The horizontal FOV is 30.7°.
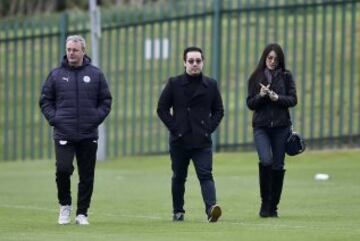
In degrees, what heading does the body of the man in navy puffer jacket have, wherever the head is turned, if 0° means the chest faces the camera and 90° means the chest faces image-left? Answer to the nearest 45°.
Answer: approximately 0°

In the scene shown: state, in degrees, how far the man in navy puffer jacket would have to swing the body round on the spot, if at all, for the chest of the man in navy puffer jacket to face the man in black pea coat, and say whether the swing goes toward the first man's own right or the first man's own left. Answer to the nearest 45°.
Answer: approximately 90° to the first man's own left

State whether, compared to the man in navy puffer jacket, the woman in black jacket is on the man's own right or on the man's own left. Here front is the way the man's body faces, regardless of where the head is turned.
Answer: on the man's own left

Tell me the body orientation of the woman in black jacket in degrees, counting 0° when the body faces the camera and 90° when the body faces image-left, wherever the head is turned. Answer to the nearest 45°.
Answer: approximately 0°

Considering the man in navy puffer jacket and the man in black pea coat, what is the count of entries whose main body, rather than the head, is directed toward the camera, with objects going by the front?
2

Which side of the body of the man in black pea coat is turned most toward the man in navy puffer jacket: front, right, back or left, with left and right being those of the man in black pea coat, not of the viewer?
right
